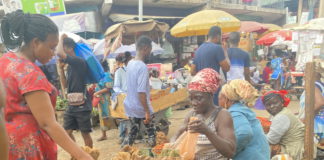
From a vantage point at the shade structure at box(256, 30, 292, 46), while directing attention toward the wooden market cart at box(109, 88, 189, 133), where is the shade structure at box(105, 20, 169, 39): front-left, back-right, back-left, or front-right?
front-right

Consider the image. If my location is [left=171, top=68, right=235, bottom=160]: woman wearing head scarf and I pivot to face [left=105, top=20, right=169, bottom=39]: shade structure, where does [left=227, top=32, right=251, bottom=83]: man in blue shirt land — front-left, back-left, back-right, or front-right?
front-right

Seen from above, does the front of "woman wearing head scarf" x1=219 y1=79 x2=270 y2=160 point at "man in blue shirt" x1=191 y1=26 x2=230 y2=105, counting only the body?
no

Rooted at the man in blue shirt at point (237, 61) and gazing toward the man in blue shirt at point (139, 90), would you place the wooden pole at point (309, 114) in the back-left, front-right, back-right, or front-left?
front-left

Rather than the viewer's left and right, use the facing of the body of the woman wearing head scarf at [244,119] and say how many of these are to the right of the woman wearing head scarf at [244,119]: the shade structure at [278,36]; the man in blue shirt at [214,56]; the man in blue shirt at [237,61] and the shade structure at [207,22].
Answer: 4

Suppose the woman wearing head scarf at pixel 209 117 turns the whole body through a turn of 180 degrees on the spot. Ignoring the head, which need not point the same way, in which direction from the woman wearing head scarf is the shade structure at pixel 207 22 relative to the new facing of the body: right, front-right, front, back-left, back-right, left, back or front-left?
front-left

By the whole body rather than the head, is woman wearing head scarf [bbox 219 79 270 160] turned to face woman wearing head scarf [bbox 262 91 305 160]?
no

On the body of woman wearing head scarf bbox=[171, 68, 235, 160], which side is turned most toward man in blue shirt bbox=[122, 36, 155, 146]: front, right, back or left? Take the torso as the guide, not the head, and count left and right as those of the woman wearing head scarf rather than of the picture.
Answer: right

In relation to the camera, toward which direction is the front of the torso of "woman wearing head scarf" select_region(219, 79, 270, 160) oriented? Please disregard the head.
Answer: to the viewer's left

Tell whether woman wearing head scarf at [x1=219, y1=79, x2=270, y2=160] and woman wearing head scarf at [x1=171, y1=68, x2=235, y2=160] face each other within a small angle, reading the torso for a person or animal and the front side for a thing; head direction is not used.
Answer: no

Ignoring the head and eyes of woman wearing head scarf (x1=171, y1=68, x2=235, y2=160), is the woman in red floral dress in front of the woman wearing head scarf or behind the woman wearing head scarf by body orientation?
in front
